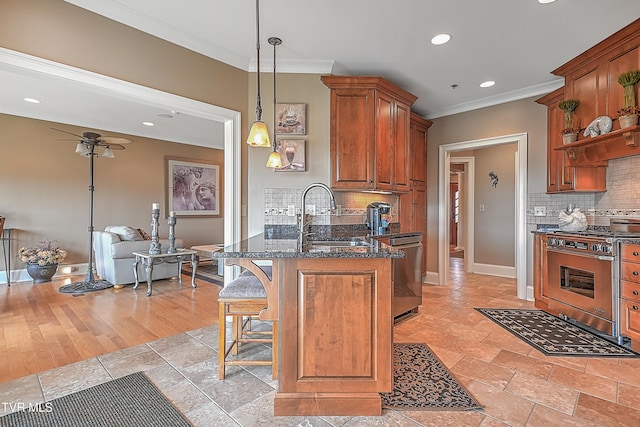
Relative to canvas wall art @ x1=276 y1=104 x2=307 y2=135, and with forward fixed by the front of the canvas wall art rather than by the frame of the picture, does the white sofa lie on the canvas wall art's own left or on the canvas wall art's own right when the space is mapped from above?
on the canvas wall art's own right

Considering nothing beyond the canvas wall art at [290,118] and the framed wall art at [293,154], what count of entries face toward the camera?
2

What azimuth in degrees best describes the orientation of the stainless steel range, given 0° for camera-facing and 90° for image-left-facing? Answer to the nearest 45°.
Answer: approximately 45°

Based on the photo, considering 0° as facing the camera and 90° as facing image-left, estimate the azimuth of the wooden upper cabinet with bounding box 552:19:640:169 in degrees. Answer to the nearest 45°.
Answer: approximately 45°

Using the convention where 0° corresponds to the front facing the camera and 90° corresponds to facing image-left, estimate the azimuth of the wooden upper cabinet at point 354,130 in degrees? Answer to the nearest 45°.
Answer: approximately 315°

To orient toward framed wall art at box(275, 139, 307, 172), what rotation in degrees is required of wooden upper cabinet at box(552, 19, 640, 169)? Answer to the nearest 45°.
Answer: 0° — it already faces it
